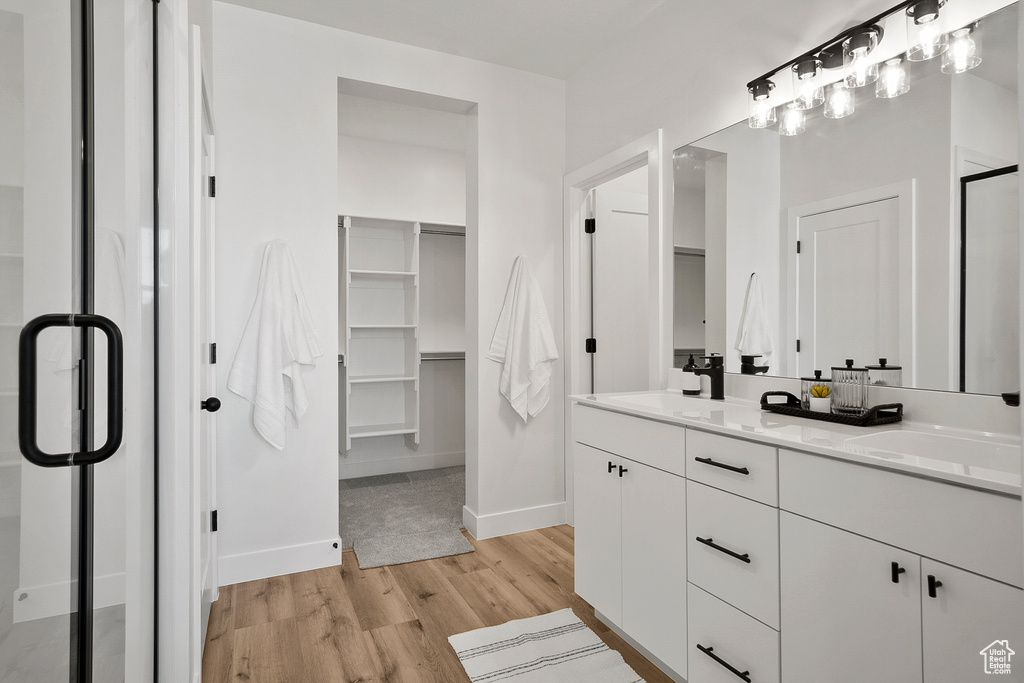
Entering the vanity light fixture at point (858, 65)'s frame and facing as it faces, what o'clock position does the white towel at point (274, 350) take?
The white towel is roughly at 1 o'clock from the vanity light fixture.

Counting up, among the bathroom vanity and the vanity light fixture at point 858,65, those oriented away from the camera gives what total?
0

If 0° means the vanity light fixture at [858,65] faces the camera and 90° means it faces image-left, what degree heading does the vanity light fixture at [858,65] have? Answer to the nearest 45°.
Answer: approximately 45°

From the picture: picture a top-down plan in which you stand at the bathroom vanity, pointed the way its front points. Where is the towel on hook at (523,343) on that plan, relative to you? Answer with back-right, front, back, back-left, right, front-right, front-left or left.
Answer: right

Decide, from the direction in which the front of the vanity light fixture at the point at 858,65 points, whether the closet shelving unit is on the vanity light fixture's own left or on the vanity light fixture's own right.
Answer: on the vanity light fixture's own right
